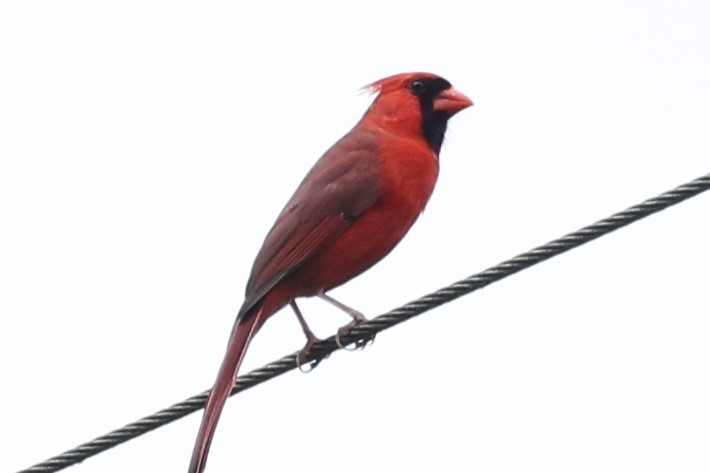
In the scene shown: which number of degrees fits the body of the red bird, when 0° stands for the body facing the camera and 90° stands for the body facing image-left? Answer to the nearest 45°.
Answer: approximately 270°
